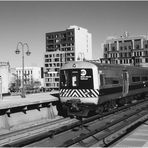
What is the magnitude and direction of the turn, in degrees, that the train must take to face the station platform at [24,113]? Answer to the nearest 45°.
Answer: approximately 45° to its right

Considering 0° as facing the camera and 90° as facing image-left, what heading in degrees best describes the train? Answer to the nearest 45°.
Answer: approximately 45°
